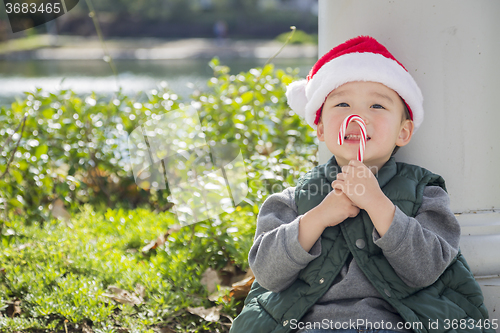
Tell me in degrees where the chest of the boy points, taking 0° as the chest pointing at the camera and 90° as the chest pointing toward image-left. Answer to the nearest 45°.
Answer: approximately 0°

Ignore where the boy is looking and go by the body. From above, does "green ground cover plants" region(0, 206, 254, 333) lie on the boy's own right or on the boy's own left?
on the boy's own right

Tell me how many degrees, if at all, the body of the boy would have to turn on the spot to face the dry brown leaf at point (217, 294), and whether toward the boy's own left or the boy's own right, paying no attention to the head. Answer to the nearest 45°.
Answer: approximately 135° to the boy's own right

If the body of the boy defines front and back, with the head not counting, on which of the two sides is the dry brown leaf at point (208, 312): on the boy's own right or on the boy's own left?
on the boy's own right
